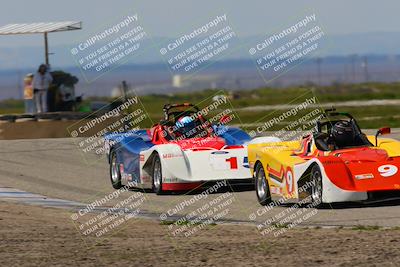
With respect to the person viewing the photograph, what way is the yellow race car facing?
facing the viewer and to the right of the viewer

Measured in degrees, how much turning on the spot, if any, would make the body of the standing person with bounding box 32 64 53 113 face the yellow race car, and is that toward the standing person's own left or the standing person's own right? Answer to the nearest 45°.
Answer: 0° — they already face it

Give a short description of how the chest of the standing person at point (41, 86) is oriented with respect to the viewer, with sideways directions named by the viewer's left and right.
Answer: facing the viewer

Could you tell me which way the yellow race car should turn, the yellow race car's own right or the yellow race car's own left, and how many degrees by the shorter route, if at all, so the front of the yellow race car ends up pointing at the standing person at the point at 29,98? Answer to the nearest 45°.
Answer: approximately 180°

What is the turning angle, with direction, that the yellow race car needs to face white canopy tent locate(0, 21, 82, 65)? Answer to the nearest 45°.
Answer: approximately 180°

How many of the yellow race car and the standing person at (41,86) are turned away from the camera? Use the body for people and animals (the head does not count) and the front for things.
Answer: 0

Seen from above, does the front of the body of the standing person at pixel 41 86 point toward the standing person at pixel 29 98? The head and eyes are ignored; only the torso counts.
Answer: no

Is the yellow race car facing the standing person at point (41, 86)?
no
